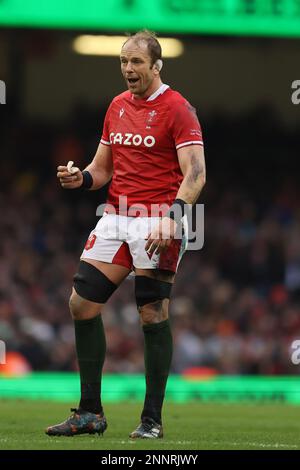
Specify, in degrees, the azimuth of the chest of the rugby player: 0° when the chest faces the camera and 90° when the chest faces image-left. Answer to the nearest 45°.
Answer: approximately 45°
